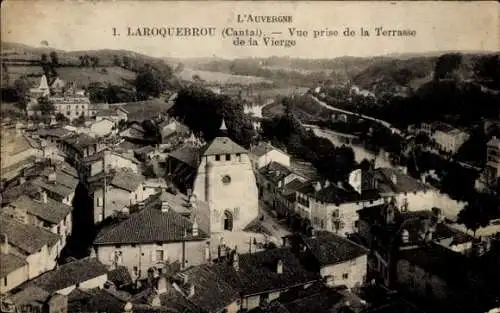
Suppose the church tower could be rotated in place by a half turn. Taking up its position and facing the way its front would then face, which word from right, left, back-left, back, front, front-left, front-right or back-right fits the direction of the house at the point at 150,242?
left

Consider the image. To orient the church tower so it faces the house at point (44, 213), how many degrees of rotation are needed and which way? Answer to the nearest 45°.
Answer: approximately 90° to its right

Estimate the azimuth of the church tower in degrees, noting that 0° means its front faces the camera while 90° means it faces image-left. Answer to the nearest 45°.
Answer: approximately 0°
